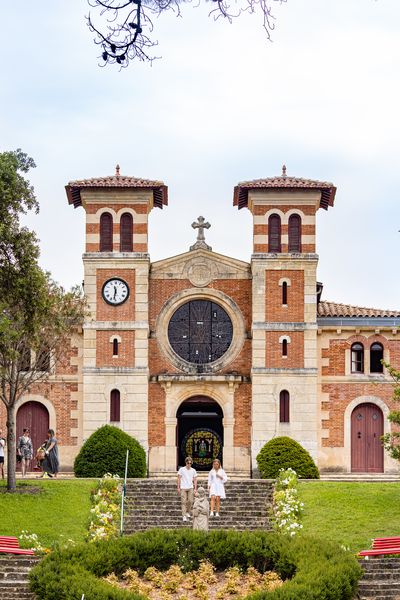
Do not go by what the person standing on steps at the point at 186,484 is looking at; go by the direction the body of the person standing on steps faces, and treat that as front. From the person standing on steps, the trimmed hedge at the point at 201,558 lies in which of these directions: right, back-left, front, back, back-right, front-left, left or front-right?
front

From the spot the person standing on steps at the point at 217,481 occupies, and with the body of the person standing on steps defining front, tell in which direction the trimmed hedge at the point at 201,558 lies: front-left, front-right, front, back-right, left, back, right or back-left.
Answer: front

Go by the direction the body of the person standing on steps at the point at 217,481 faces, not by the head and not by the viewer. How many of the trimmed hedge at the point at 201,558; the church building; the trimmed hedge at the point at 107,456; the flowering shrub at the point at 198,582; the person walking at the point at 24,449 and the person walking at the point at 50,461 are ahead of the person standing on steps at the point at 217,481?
2

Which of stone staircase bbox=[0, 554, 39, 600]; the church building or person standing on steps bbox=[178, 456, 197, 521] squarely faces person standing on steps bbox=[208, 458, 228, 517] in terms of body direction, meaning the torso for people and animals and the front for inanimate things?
the church building

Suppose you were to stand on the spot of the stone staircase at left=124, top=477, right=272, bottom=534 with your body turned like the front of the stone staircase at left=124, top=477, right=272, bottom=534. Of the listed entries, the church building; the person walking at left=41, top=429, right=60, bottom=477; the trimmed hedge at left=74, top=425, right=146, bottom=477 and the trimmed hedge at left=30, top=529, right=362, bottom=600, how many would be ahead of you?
1

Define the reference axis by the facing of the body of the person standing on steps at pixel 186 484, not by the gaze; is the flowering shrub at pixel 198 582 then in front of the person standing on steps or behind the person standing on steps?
in front

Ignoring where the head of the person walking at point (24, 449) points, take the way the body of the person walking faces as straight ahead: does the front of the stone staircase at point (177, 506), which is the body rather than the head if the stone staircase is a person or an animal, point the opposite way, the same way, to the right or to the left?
the same way

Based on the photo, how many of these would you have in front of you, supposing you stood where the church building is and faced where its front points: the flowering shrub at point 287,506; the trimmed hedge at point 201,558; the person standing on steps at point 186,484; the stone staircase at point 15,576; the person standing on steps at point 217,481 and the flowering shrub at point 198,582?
6

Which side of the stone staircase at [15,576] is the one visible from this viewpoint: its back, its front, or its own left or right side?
front

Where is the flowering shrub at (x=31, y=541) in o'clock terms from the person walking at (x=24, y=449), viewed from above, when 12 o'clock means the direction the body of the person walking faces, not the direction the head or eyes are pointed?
The flowering shrub is roughly at 12 o'clock from the person walking.

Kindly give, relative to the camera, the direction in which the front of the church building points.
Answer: facing the viewer

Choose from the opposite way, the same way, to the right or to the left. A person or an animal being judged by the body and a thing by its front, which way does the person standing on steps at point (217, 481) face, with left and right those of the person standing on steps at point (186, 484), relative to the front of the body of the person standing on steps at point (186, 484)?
the same way

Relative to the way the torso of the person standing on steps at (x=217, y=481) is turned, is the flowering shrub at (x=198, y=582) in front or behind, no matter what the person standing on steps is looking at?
in front

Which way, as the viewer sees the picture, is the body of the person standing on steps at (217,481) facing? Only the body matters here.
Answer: toward the camera

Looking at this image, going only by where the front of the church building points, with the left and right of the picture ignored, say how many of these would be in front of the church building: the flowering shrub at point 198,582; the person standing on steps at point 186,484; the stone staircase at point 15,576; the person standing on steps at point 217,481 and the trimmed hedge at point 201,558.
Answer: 5

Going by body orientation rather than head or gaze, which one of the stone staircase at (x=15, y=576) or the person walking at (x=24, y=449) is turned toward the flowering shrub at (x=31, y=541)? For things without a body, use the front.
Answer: the person walking
